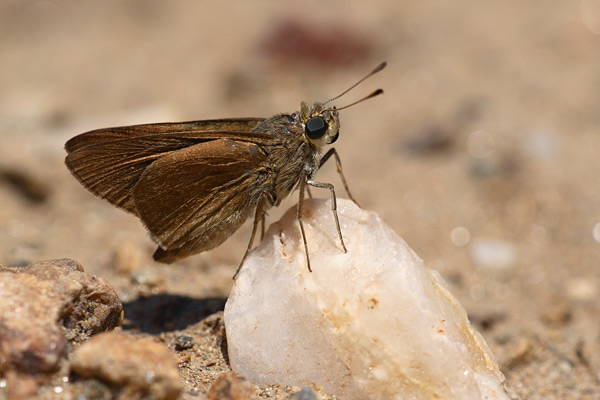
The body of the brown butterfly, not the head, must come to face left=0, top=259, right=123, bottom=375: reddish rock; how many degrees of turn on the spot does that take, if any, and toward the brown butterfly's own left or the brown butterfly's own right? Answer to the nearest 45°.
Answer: approximately 135° to the brown butterfly's own right

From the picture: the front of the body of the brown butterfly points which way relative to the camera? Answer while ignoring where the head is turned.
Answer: to the viewer's right

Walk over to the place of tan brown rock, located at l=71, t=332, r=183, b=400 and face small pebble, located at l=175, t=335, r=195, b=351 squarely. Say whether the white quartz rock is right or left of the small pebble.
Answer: right
